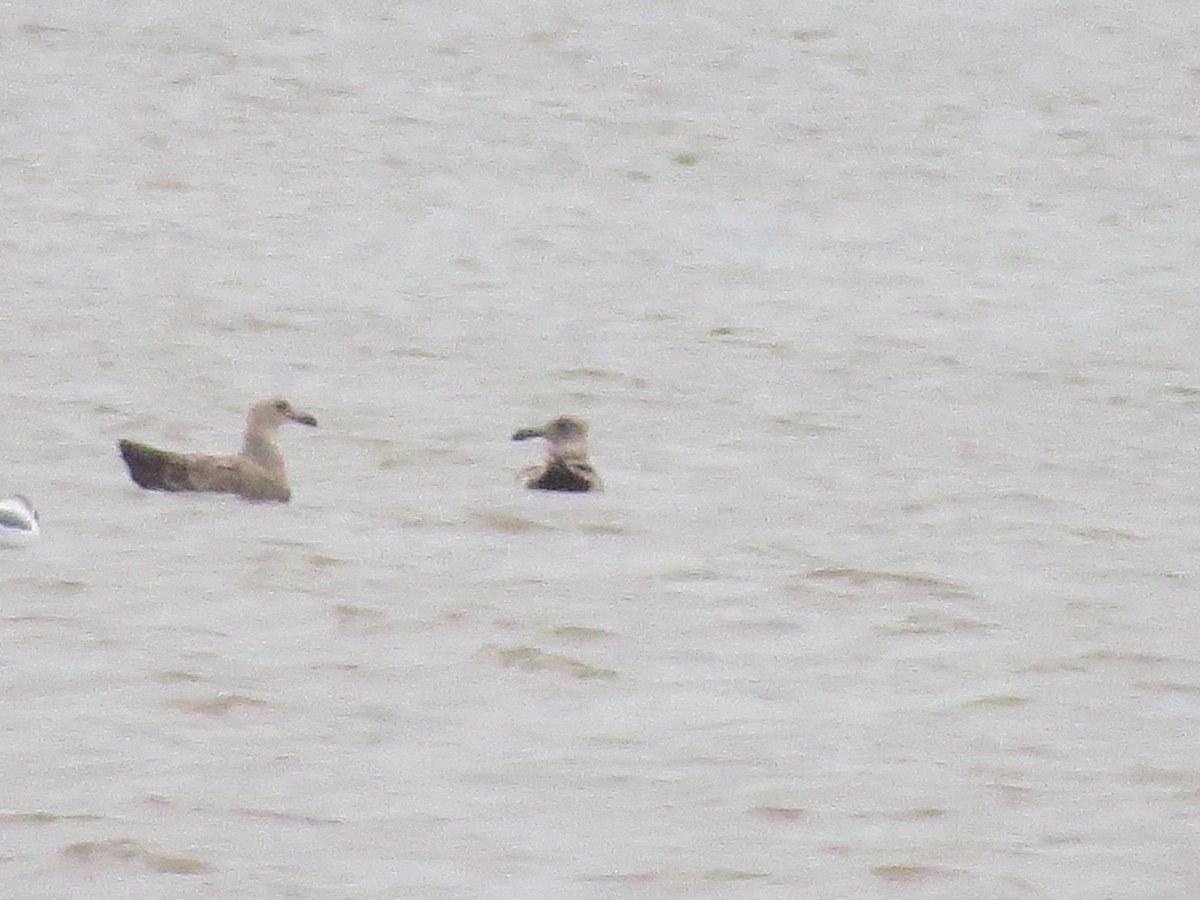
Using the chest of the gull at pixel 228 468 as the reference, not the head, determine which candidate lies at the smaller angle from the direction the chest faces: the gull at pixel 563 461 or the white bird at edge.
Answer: the gull

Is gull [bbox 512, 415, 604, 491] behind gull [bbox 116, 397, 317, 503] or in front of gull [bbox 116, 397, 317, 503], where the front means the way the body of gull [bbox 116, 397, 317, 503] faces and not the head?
in front

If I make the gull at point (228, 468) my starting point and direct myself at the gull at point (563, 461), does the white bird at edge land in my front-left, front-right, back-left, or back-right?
back-right

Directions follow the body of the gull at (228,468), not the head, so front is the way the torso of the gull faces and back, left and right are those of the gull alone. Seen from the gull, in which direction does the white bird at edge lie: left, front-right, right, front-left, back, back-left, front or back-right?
back-right

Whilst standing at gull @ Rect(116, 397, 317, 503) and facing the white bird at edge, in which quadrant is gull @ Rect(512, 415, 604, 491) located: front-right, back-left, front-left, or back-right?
back-left

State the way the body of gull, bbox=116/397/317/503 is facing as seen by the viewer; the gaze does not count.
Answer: to the viewer's right
